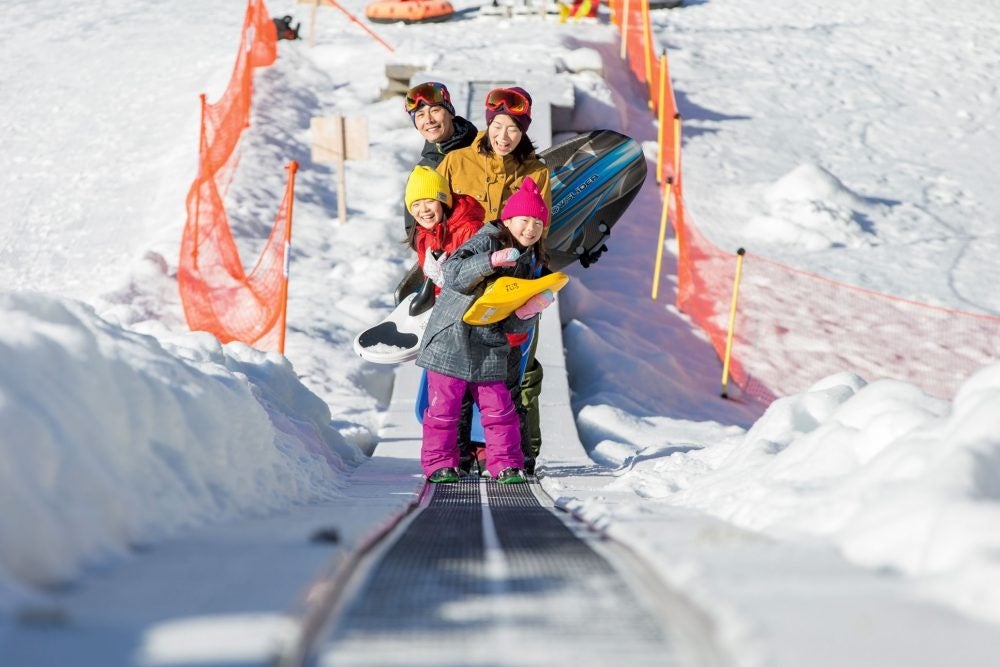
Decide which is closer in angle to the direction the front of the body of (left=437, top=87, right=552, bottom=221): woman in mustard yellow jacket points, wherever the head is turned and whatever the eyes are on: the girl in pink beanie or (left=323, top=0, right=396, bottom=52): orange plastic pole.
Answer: the girl in pink beanie

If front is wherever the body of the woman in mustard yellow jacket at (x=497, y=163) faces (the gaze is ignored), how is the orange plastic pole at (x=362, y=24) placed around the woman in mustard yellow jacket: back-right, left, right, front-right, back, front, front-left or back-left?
back

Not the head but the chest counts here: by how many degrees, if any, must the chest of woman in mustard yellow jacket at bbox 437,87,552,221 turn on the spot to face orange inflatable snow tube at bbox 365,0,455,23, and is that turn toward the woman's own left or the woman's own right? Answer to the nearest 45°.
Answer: approximately 180°

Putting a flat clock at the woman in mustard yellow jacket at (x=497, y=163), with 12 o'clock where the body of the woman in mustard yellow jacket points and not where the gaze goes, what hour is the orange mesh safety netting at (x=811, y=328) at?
The orange mesh safety netting is roughly at 7 o'clock from the woman in mustard yellow jacket.

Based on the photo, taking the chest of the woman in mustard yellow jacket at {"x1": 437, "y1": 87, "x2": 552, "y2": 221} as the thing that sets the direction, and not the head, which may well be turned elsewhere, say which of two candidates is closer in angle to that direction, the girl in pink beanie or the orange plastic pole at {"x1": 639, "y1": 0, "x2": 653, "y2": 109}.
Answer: the girl in pink beanie

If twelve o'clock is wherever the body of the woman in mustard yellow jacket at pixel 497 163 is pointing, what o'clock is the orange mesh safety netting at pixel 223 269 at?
The orange mesh safety netting is roughly at 5 o'clock from the woman in mustard yellow jacket.

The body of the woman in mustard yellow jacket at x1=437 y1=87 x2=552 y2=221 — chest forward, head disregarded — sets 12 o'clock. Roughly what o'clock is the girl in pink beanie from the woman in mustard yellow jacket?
The girl in pink beanie is roughly at 12 o'clock from the woman in mustard yellow jacket.

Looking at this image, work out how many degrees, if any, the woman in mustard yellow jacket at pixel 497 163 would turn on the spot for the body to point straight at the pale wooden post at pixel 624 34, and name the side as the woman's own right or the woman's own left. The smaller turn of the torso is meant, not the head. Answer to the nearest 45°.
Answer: approximately 180°

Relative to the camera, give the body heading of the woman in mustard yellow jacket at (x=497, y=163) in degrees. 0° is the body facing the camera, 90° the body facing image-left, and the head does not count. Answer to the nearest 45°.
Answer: approximately 0°

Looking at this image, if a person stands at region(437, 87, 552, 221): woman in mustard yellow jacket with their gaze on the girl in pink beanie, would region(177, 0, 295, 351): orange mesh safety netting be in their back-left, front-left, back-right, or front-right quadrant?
back-right

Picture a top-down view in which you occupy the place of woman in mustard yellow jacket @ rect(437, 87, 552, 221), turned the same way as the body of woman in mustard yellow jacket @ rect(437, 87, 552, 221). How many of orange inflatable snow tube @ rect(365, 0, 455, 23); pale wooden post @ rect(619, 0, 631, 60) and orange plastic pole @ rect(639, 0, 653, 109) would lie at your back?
3

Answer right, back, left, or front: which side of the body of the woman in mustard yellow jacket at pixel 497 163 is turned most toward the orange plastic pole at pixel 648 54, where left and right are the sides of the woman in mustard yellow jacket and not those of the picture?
back
